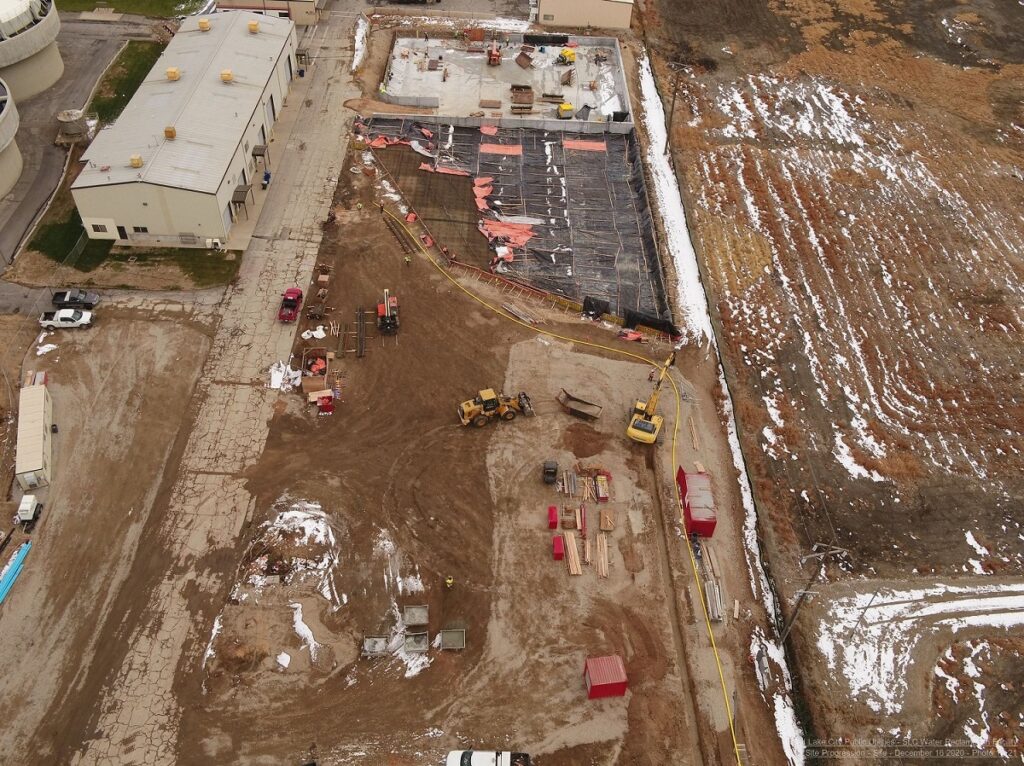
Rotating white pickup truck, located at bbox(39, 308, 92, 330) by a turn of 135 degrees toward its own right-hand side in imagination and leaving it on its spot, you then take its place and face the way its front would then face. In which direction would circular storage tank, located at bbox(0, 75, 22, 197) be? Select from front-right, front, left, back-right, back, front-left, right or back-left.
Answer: back-right

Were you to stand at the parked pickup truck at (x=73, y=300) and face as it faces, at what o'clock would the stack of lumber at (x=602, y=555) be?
The stack of lumber is roughly at 2 o'clock from the parked pickup truck.

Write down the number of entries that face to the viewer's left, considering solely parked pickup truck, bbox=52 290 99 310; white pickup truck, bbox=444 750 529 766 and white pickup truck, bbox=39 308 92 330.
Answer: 1

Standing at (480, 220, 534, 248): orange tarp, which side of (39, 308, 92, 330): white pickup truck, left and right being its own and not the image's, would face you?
front

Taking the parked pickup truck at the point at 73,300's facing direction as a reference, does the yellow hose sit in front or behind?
in front

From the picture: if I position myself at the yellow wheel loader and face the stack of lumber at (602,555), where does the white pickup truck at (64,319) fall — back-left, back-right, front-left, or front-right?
back-right

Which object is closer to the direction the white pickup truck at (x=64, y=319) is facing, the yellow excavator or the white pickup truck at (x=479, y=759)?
the yellow excavator

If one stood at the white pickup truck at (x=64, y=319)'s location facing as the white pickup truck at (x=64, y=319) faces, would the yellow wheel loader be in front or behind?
in front

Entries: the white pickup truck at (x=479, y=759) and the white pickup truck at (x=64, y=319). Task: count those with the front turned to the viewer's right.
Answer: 1

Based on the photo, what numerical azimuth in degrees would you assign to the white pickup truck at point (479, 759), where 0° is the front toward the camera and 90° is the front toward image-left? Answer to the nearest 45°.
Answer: approximately 90°

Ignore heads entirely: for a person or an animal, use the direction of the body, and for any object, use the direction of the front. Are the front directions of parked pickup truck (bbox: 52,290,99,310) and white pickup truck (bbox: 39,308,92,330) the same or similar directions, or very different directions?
same or similar directions

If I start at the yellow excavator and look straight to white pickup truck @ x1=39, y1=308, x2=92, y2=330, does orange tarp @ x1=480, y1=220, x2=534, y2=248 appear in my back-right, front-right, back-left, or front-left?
front-right

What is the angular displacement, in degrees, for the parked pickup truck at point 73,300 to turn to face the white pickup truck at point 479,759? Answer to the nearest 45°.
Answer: approximately 90° to its right
